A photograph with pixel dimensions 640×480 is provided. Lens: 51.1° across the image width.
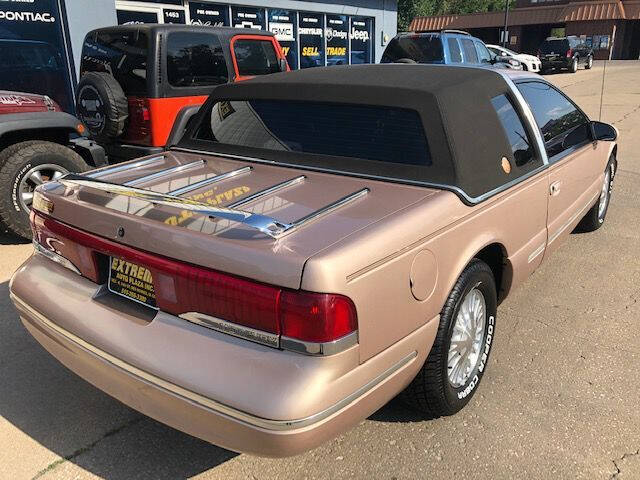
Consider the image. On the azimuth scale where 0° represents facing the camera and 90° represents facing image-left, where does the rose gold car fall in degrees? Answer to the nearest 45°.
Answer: approximately 225°

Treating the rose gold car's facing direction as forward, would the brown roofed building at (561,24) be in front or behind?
in front

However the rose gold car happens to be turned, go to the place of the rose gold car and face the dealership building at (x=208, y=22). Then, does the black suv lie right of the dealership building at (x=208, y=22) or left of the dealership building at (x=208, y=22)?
right

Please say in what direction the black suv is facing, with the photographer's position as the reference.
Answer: facing away from the viewer and to the right of the viewer

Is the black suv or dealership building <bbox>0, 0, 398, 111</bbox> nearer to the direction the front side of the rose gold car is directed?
the black suv

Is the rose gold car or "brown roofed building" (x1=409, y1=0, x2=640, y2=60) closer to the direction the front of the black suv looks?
the brown roofed building

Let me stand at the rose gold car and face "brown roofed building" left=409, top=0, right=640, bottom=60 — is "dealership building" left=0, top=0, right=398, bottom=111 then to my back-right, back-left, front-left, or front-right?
front-left

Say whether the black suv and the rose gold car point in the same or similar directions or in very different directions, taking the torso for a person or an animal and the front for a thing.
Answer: same or similar directions

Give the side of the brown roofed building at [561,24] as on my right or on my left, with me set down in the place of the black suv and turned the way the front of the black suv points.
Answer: on my left

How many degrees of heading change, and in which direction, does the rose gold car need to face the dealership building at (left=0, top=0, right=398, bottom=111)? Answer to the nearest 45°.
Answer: approximately 45° to its left

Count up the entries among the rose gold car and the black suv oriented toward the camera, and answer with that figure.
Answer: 0
